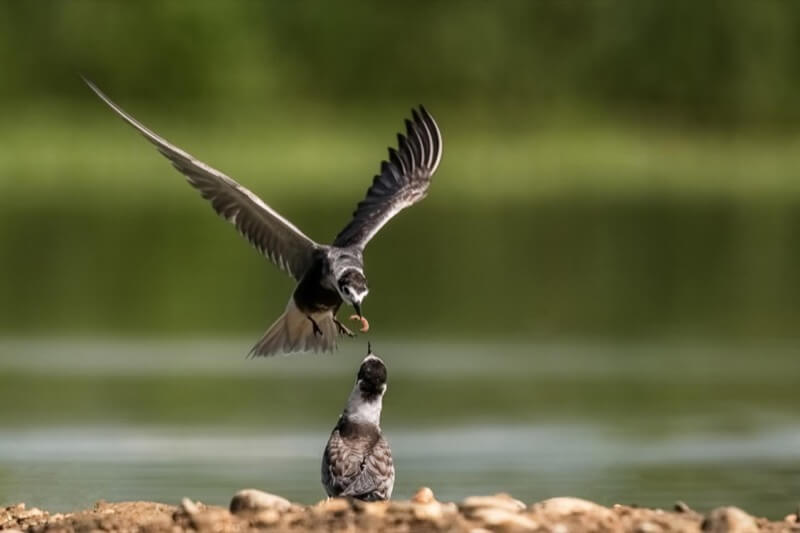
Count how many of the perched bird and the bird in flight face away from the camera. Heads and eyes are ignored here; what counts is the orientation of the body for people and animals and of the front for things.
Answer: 1

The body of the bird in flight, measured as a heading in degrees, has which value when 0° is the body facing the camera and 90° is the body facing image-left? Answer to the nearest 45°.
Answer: approximately 315°

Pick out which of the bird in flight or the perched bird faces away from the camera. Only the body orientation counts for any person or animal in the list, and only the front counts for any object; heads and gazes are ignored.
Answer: the perched bird

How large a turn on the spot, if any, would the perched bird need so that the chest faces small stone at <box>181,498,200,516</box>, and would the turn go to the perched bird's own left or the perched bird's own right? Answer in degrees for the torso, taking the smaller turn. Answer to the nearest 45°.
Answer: approximately 135° to the perched bird's own left

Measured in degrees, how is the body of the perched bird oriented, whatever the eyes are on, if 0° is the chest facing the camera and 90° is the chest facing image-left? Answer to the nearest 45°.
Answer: approximately 180°
